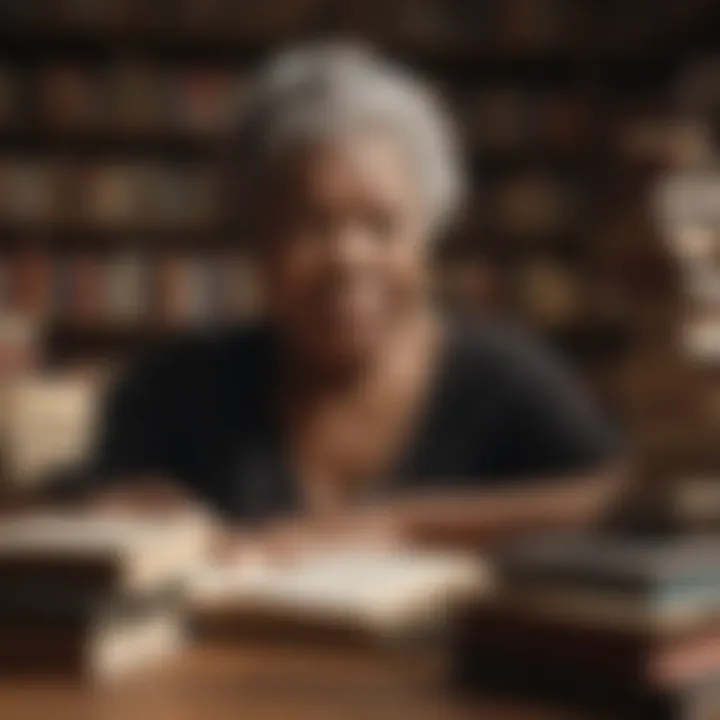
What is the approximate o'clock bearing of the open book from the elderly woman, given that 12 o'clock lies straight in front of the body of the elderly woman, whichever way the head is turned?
The open book is roughly at 12 o'clock from the elderly woman.

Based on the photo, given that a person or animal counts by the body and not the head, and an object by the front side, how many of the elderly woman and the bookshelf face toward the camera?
2

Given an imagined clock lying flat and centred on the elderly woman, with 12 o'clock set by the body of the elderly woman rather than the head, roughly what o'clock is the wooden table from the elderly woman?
The wooden table is roughly at 12 o'clock from the elderly woman.

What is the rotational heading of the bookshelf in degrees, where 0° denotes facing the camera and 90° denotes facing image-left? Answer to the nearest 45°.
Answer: approximately 0°
